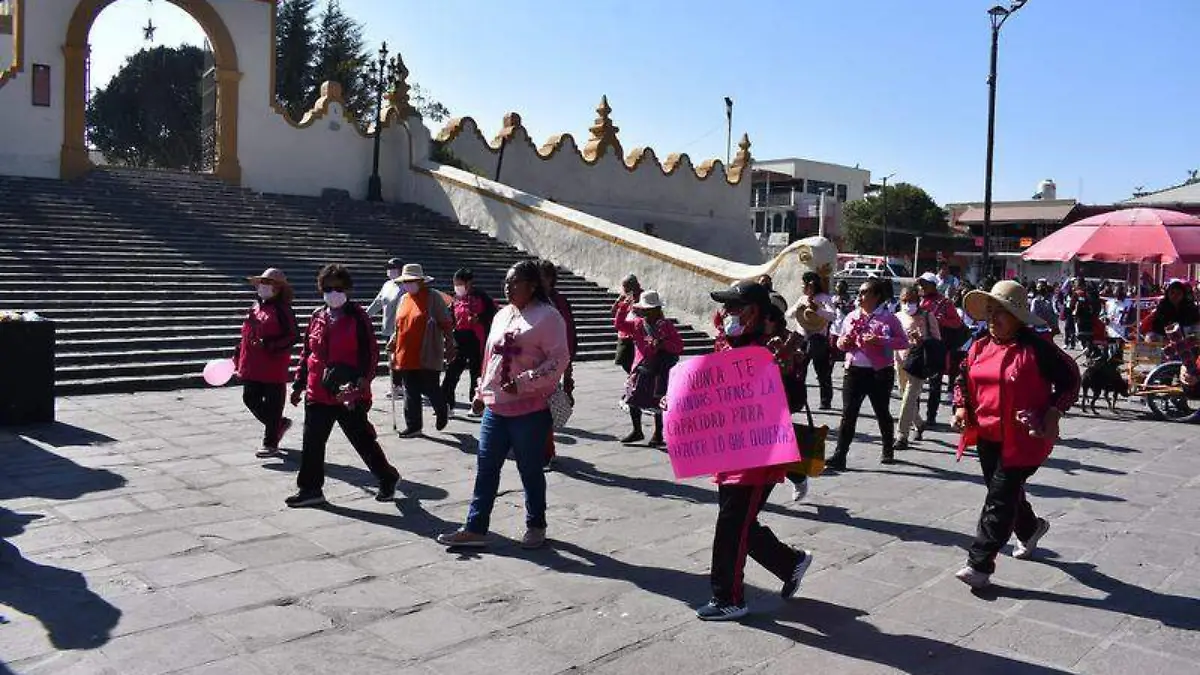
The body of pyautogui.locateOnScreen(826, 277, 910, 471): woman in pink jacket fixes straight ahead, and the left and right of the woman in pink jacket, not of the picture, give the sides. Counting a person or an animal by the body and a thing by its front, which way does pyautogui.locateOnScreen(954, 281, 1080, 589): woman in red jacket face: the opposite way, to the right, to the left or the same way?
the same way

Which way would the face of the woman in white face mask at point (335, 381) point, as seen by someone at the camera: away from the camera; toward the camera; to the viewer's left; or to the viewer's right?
toward the camera

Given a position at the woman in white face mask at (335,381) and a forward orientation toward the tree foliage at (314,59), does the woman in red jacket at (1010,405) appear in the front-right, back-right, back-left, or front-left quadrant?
back-right

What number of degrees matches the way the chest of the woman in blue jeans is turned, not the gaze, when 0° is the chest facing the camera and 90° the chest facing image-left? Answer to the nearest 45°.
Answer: approximately 45°

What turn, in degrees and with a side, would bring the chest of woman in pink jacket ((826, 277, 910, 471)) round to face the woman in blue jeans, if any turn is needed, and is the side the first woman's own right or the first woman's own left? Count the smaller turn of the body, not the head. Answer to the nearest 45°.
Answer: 0° — they already face them

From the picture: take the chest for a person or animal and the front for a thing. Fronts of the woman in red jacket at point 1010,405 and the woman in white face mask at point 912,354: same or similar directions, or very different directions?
same or similar directions

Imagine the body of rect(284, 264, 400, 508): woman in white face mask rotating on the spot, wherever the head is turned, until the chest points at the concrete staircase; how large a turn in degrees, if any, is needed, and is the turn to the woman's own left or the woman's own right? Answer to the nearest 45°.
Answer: approximately 135° to the woman's own right

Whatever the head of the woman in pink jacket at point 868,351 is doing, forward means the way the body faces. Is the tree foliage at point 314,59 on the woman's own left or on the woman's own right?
on the woman's own right

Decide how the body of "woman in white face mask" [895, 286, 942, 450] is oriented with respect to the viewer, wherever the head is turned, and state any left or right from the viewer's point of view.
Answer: facing the viewer and to the left of the viewer

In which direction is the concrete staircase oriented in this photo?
toward the camera

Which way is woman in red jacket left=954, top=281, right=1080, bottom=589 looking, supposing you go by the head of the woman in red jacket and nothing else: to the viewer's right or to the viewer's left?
to the viewer's left

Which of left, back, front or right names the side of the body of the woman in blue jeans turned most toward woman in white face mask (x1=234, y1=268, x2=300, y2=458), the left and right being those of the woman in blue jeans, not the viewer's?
right

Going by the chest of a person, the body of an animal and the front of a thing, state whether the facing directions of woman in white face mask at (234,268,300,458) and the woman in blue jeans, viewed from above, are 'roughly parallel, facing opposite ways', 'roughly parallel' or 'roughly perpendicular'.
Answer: roughly parallel

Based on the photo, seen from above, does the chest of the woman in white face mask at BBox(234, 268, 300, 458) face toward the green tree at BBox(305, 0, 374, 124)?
no
